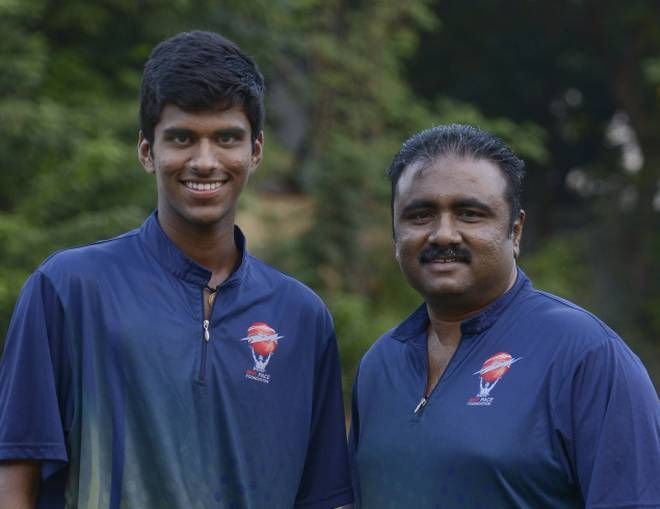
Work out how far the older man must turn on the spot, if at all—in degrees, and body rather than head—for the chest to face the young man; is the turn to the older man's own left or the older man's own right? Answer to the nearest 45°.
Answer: approximately 45° to the older man's own right

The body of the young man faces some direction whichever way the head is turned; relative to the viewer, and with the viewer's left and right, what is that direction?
facing the viewer

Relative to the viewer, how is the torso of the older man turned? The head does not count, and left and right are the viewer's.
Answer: facing the viewer and to the left of the viewer

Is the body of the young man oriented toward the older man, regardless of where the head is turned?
no

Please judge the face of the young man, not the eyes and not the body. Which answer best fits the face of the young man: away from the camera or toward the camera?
toward the camera

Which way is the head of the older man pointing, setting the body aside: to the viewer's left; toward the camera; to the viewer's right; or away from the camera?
toward the camera
